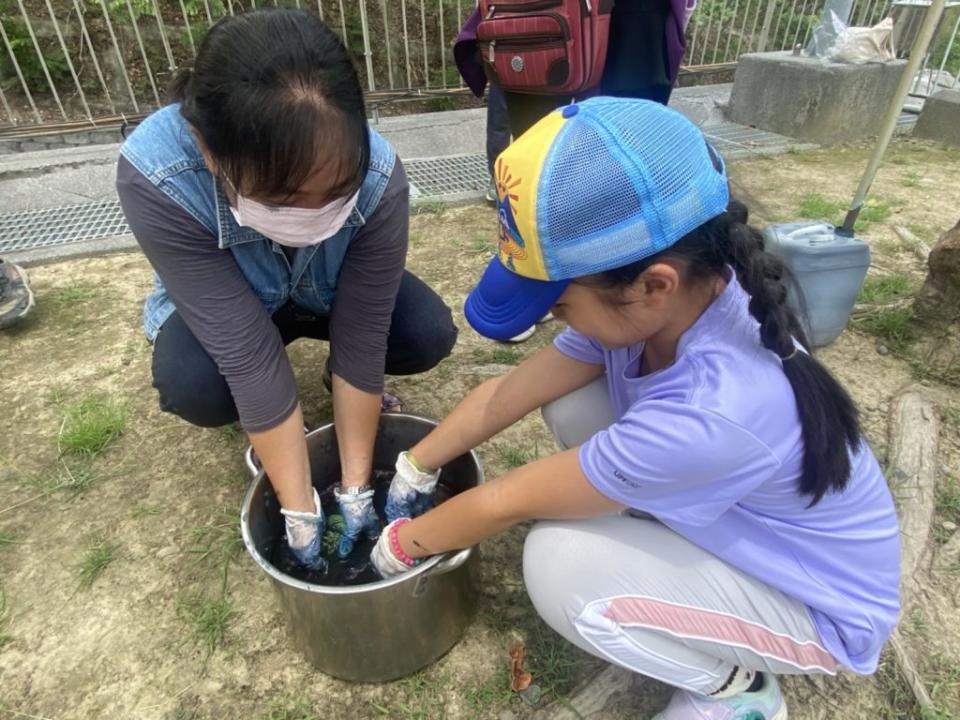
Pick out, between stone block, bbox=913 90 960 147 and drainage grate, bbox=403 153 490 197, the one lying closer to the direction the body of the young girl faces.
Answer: the drainage grate

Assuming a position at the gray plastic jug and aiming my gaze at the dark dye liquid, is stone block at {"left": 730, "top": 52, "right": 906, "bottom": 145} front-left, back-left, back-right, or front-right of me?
back-right

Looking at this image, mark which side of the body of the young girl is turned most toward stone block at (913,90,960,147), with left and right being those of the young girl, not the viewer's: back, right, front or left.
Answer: right

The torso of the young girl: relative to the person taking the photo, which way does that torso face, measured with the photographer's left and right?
facing to the left of the viewer

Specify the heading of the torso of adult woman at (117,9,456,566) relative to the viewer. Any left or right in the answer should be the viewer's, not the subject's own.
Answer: facing the viewer

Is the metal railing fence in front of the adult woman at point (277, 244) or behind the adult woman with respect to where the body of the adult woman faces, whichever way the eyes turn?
behind

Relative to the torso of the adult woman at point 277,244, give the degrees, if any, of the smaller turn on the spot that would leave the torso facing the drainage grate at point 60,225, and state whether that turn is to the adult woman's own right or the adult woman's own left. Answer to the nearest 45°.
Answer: approximately 135° to the adult woman's own right

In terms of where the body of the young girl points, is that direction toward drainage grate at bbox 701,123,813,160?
no

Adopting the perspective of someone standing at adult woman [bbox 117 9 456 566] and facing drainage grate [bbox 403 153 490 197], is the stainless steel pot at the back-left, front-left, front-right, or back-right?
back-right

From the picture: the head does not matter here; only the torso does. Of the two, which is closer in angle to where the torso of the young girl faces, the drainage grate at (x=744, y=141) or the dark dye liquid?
the dark dye liquid

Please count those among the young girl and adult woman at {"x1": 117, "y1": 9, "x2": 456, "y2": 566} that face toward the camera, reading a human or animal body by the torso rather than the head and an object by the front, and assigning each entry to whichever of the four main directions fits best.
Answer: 1

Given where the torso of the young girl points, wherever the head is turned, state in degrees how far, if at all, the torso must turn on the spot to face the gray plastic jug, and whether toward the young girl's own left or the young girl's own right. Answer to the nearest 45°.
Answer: approximately 90° to the young girl's own right

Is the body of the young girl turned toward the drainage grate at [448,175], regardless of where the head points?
no

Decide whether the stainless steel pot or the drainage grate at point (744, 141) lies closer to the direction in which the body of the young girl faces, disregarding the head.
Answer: the stainless steel pot

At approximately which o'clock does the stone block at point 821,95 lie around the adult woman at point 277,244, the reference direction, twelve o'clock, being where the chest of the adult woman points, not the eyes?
The stone block is roughly at 8 o'clock from the adult woman.

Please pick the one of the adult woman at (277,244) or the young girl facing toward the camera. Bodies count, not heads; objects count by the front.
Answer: the adult woman
